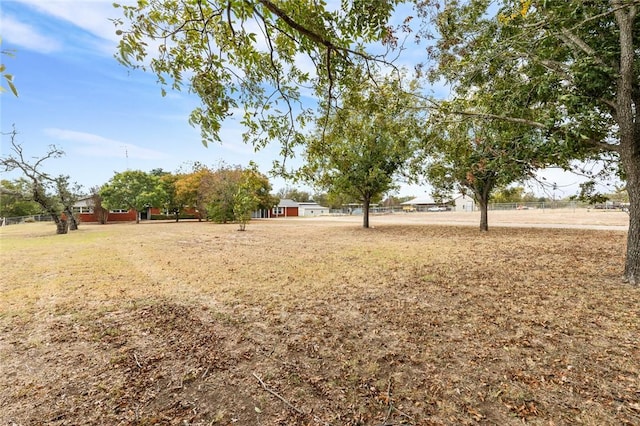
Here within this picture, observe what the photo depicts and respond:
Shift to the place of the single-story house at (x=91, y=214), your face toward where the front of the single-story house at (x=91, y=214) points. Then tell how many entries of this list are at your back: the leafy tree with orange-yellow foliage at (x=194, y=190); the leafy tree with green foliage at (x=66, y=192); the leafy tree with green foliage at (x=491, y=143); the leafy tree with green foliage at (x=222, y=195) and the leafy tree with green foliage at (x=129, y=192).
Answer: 0

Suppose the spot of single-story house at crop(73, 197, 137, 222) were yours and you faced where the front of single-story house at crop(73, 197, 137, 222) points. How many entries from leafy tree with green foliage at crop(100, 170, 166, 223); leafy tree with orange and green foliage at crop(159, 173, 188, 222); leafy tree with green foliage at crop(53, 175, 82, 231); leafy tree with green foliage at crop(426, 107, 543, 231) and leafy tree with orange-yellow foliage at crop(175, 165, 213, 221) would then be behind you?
0

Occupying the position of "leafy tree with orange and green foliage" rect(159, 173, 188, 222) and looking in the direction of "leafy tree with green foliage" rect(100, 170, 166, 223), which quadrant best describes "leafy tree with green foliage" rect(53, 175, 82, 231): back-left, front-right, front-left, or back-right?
front-left

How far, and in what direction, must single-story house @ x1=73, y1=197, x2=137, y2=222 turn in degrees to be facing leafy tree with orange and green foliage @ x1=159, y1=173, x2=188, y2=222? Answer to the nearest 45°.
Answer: approximately 45° to its left

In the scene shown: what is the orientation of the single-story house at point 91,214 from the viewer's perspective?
toward the camera

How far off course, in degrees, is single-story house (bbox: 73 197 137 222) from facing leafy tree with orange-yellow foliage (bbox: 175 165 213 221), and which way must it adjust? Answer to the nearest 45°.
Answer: approximately 45° to its left

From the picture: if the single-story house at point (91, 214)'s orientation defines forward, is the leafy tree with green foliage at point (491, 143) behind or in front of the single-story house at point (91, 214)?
in front

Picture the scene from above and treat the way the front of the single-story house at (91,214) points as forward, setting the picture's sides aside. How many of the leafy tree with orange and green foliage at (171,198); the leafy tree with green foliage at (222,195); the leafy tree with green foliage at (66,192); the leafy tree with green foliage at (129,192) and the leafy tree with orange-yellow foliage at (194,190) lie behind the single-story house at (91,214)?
0
